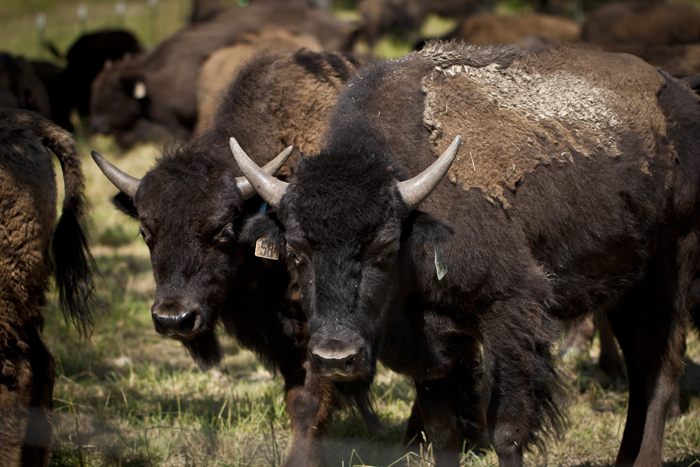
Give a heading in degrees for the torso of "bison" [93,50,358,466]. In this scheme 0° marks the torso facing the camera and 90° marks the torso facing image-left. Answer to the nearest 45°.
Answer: approximately 45°

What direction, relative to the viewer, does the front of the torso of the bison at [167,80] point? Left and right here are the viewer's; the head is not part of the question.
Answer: facing to the left of the viewer

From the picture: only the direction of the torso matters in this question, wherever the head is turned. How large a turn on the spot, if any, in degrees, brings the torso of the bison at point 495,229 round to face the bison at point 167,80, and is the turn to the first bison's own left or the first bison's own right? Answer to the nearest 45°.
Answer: approximately 90° to the first bison's own right

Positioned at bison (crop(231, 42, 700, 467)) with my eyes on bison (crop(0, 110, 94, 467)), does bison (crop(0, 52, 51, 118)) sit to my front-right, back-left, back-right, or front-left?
front-right

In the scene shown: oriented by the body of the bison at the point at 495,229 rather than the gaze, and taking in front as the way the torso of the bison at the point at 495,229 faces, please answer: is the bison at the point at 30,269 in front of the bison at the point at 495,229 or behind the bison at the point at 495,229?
in front

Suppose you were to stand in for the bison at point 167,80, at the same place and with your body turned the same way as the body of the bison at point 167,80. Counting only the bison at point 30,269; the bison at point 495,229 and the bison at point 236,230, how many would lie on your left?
3

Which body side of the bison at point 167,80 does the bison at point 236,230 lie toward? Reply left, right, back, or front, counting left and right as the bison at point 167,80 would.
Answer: left

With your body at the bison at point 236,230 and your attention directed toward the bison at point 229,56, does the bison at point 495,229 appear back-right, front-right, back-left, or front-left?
back-right
